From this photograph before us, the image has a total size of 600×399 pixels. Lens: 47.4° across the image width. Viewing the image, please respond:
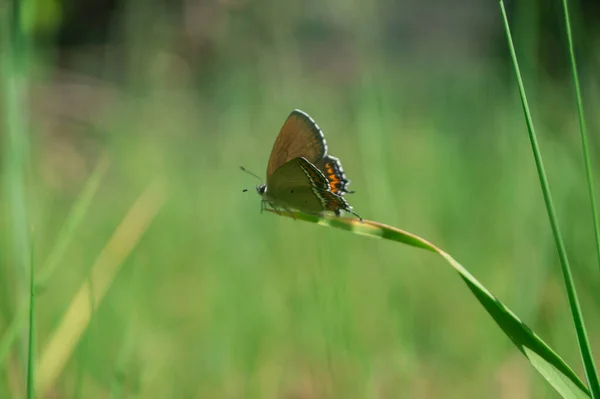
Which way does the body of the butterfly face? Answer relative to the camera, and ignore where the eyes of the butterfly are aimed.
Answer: to the viewer's left
